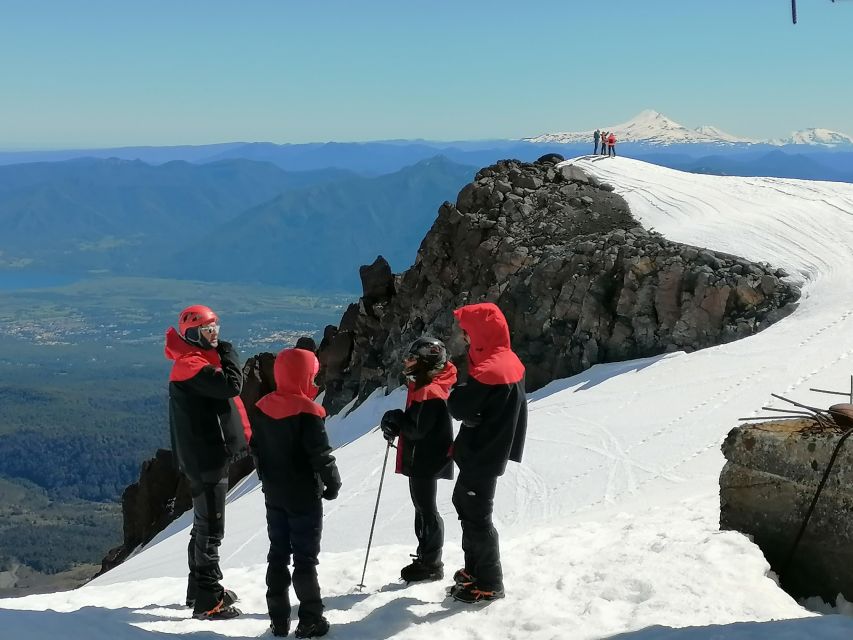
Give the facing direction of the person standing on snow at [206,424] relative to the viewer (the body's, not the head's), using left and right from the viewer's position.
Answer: facing to the right of the viewer

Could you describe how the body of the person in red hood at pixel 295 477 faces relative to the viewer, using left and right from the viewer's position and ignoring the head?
facing away from the viewer and to the right of the viewer

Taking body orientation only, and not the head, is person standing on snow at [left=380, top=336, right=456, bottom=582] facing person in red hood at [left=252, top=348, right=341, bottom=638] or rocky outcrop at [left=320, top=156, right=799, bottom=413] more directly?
the person in red hood

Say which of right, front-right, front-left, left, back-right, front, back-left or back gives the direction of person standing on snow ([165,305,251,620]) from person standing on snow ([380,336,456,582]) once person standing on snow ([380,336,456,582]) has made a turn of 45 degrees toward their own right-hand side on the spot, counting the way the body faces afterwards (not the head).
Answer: front-left

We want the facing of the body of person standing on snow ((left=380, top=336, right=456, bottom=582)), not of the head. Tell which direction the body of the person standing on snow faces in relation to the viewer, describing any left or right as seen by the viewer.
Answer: facing to the left of the viewer

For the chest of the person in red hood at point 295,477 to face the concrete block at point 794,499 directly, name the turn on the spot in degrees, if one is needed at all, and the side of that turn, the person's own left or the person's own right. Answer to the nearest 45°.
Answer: approximately 45° to the person's own right

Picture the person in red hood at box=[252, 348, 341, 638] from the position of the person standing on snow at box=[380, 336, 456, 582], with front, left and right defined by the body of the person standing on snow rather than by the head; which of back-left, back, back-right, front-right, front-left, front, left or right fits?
front-left

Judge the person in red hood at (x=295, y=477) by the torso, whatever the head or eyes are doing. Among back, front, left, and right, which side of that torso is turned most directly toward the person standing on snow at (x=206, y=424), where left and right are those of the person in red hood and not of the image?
left

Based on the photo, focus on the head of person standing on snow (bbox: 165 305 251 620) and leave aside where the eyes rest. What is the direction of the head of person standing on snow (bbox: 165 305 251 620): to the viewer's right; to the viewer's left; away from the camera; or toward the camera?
to the viewer's right
